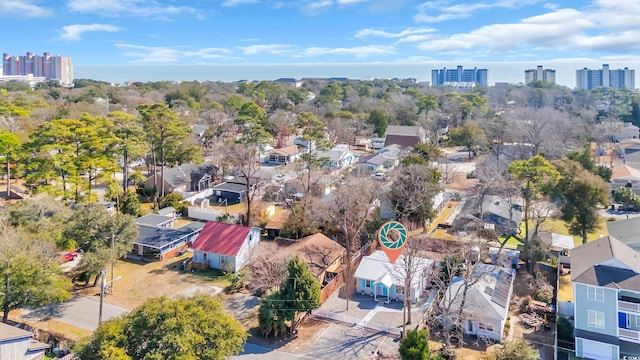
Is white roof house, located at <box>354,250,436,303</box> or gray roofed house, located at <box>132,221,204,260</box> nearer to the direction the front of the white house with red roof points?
the white roof house

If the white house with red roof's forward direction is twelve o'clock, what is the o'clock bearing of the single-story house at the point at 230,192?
The single-story house is roughly at 6 o'clock from the white house with red roof.

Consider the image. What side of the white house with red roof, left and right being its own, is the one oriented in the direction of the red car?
right

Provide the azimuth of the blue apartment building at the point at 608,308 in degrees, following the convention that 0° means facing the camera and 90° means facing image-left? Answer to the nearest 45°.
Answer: approximately 0°

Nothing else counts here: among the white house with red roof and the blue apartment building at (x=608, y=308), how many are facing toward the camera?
2
